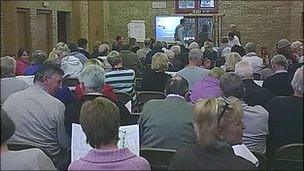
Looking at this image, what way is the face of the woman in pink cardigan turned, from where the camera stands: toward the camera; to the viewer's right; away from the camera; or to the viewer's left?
away from the camera

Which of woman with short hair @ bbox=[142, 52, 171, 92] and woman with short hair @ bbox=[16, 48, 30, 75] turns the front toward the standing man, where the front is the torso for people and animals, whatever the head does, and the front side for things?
woman with short hair @ bbox=[142, 52, 171, 92]

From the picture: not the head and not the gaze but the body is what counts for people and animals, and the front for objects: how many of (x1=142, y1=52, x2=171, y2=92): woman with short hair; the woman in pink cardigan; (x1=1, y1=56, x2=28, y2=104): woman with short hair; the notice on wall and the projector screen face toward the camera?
2

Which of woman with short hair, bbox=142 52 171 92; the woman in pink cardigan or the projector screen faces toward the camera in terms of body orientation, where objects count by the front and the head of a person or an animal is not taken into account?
the projector screen

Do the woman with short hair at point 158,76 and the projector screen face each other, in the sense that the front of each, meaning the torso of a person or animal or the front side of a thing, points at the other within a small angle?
yes

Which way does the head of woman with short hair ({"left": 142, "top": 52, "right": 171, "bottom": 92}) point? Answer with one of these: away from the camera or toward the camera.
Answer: away from the camera

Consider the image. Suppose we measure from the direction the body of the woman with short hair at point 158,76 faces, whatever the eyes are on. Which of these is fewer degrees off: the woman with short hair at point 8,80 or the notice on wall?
the notice on wall

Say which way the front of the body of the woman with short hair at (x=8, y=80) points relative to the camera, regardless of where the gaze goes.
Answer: away from the camera

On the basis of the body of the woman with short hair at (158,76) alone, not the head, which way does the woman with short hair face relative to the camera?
away from the camera

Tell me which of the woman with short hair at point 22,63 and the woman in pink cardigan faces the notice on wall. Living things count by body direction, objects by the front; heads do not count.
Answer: the woman in pink cardigan

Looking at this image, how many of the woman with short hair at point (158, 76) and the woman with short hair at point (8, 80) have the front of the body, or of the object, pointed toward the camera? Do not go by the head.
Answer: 0

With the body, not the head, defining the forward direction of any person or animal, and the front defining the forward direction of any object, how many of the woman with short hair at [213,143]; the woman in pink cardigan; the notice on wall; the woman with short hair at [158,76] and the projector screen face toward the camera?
2

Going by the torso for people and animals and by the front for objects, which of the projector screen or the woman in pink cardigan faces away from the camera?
the woman in pink cardigan

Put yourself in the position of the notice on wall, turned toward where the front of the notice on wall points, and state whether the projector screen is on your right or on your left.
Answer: on your left

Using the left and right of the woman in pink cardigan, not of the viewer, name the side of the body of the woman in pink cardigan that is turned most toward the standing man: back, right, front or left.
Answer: front

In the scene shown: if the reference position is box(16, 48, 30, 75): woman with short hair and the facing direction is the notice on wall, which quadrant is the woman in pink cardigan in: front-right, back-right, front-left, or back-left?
back-right

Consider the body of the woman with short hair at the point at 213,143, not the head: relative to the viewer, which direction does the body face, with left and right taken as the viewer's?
facing away from the viewer and to the right of the viewer
